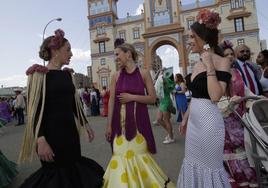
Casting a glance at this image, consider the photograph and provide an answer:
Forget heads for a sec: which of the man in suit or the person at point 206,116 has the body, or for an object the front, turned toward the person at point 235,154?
the man in suit

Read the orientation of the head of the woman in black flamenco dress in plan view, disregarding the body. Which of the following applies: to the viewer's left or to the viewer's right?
to the viewer's right

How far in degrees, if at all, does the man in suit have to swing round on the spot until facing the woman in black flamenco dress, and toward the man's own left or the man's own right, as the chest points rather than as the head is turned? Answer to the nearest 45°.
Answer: approximately 45° to the man's own right
